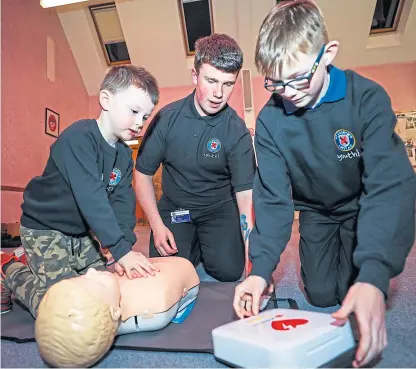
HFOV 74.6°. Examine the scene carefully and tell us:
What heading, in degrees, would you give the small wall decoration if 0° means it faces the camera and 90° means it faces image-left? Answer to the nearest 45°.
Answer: approximately 315°

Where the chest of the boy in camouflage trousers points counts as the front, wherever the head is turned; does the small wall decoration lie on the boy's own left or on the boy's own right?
on the boy's own left

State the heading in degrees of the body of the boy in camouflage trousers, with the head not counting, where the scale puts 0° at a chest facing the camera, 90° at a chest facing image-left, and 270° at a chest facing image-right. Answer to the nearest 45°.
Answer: approximately 315°

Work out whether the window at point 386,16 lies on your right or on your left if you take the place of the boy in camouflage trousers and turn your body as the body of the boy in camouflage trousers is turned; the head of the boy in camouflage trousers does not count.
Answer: on your left

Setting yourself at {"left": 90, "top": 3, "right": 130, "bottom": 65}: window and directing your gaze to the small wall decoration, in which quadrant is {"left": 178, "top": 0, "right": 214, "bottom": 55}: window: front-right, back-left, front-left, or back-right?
back-left

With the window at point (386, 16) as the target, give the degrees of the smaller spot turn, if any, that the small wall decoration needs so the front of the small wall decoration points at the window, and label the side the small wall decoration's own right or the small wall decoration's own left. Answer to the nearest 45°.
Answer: approximately 45° to the small wall decoration's own left

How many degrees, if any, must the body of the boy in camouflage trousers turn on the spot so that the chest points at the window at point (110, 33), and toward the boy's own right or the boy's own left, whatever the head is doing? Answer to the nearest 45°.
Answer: approximately 135° to the boy's own left
